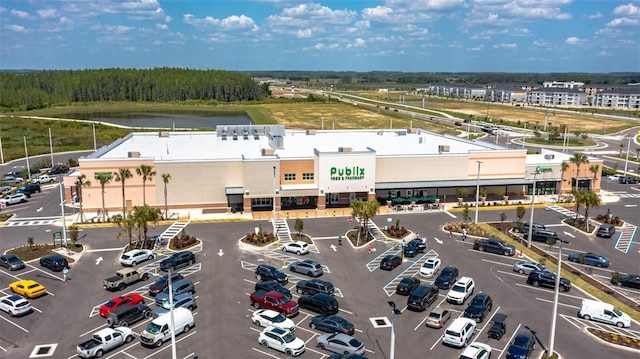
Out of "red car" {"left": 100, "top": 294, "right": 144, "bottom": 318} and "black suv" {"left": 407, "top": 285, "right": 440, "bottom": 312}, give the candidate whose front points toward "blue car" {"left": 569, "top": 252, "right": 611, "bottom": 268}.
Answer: the black suv

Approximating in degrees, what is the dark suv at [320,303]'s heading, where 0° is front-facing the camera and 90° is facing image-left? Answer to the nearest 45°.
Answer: approximately 135°

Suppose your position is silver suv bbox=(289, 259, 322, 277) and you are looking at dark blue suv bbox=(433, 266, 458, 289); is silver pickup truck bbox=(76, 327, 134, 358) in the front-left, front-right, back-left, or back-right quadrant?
back-right

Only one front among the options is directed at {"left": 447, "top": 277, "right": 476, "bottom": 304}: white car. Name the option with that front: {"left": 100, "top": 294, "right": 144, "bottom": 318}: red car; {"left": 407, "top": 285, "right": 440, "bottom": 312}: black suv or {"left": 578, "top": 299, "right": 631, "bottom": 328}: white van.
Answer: the black suv

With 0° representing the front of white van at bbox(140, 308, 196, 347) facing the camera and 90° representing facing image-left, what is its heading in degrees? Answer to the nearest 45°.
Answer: approximately 45°

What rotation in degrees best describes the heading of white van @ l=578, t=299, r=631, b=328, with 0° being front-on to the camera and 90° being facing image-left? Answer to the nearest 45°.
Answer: approximately 270°

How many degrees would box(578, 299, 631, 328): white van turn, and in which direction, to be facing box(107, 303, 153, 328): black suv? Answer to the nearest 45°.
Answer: approximately 135° to its right

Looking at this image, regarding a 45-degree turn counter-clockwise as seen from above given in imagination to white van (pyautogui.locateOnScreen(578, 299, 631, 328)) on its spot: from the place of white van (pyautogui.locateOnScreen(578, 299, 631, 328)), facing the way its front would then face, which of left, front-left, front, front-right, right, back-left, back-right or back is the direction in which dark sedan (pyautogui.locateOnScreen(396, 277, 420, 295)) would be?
back-left
